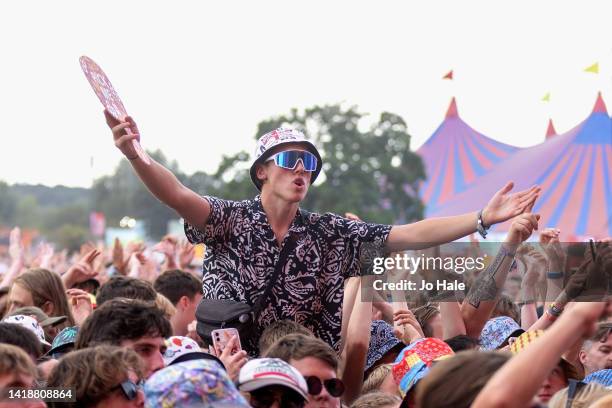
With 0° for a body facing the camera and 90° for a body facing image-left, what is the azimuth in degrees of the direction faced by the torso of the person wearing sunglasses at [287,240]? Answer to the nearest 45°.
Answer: approximately 0°

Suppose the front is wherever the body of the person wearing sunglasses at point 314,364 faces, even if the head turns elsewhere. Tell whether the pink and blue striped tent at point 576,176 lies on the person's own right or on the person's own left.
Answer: on the person's own left

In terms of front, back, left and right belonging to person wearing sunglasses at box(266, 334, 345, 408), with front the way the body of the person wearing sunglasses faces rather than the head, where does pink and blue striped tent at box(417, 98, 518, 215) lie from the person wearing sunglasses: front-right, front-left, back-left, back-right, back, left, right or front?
back-left
